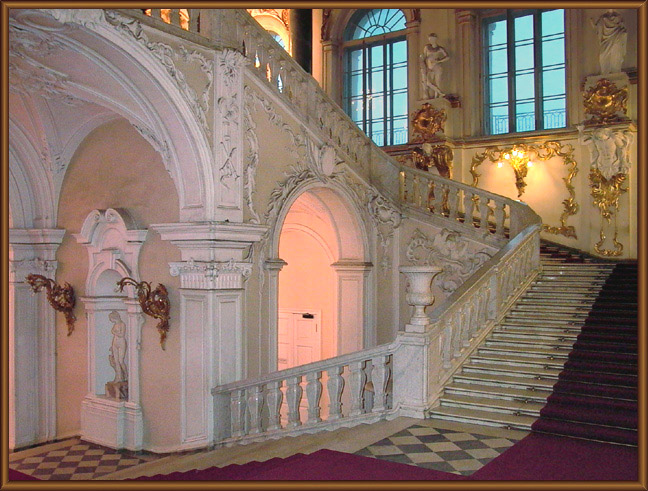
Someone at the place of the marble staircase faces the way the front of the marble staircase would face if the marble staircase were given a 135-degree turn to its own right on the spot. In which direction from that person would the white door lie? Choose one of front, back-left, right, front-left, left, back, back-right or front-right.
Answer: front-left

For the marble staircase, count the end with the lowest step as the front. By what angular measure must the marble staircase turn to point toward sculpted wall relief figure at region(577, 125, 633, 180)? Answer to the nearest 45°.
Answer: approximately 135° to its right

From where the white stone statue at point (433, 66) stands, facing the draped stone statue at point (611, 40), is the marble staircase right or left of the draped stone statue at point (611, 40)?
right

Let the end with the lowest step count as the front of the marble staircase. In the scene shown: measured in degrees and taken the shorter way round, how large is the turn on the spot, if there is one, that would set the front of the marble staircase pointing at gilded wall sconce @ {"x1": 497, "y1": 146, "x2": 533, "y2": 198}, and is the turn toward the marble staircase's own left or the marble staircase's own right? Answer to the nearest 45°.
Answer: approximately 135° to the marble staircase's own right

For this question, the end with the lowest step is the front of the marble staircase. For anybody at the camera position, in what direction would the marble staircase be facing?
facing the viewer and to the left of the viewer

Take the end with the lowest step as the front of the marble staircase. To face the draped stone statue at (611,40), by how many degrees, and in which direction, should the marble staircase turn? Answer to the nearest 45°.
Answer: approximately 135° to its right

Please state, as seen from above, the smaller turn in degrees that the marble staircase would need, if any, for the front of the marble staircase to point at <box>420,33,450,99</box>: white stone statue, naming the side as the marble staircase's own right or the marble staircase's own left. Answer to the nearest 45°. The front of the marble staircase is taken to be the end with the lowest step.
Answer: approximately 135° to the marble staircase's own right

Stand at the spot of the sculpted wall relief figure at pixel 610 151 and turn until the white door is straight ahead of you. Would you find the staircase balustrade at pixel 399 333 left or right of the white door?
left

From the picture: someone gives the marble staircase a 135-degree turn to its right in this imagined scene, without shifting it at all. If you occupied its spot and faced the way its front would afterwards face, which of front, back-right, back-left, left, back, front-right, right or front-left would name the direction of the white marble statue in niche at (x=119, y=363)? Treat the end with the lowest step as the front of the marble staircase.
left
